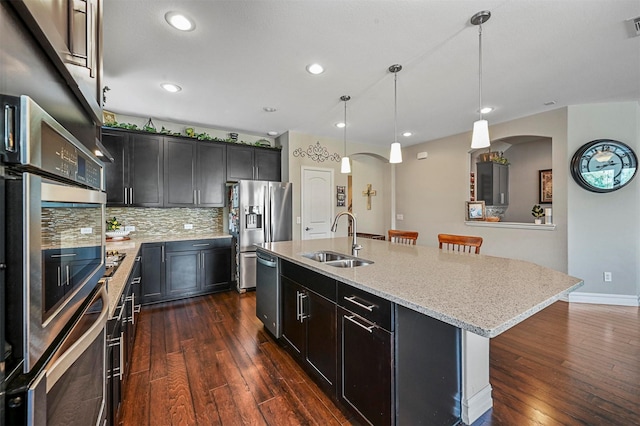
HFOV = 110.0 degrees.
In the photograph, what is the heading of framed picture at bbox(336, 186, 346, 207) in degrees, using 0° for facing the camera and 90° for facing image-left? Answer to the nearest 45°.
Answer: approximately 0°

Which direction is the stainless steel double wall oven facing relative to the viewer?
to the viewer's right

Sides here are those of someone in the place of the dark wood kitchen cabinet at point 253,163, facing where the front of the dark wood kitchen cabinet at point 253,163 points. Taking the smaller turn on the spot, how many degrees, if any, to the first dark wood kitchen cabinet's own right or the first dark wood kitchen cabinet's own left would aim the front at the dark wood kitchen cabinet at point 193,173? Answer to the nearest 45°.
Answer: approximately 90° to the first dark wood kitchen cabinet's own right

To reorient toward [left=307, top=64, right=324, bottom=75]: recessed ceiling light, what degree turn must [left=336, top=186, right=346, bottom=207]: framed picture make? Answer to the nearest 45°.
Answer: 0° — it already faces it

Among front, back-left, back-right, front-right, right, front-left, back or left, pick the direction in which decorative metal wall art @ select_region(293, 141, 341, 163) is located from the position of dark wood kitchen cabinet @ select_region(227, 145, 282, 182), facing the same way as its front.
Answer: left

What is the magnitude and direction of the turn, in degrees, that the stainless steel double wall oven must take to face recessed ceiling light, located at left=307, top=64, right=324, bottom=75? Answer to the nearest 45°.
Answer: approximately 45° to its left

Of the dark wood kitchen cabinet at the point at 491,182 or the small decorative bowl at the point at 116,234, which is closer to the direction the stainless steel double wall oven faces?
the dark wood kitchen cabinet

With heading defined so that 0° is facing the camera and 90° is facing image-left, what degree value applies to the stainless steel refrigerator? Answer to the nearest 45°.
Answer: approximately 0°

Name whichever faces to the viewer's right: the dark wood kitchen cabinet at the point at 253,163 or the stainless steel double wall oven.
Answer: the stainless steel double wall oven

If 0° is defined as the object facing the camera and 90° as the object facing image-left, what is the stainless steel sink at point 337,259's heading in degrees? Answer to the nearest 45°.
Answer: approximately 45°
